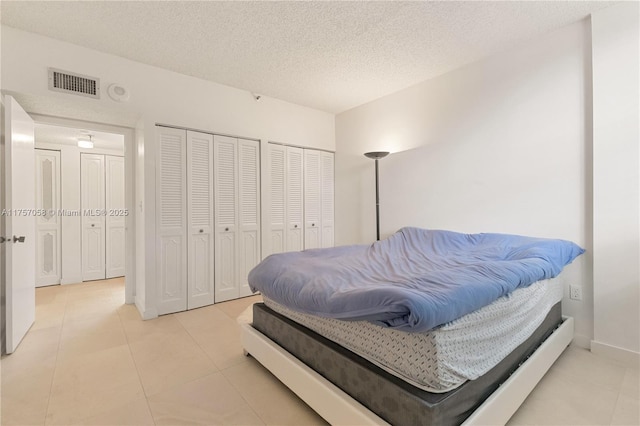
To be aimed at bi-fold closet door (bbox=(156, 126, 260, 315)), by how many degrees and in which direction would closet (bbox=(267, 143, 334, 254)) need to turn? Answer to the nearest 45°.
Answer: approximately 90° to its right

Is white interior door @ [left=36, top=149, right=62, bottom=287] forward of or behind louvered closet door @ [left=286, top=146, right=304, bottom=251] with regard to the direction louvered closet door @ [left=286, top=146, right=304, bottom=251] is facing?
behind

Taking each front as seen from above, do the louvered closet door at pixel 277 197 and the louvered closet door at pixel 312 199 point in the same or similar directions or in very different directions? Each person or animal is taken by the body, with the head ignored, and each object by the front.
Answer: same or similar directions

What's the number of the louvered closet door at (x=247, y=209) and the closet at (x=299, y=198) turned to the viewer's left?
0

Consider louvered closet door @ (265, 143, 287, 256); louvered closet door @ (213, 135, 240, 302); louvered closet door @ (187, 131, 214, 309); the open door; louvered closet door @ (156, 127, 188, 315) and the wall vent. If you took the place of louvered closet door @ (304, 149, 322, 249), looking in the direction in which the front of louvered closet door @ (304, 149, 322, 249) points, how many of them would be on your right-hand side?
6

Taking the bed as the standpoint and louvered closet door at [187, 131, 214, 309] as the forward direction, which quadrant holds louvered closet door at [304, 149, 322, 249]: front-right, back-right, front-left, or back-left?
front-right

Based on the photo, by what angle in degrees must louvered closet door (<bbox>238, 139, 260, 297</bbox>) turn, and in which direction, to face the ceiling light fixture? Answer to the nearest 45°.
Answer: approximately 180°

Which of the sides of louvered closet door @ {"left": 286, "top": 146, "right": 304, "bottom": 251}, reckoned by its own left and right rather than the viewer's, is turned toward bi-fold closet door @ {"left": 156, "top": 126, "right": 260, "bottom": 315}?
right

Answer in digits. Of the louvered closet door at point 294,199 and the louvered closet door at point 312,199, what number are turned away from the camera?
0

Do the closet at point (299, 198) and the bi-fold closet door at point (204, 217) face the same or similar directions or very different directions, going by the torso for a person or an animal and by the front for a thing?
same or similar directions

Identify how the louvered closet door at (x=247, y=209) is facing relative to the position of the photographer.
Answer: facing the viewer and to the right of the viewer
